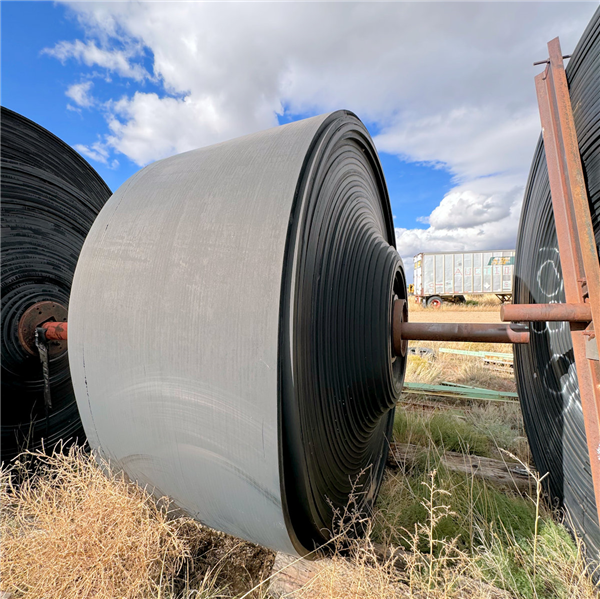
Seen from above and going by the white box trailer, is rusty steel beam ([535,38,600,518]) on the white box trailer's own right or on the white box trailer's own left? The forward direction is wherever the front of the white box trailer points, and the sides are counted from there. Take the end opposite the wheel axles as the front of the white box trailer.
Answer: on the white box trailer's own right

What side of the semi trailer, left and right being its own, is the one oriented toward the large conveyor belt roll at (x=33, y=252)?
right

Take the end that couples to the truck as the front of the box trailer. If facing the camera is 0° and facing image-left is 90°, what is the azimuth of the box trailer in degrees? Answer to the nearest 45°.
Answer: approximately 270°

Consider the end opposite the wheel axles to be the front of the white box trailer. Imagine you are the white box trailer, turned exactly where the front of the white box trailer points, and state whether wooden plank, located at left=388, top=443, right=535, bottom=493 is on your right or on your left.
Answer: on your right

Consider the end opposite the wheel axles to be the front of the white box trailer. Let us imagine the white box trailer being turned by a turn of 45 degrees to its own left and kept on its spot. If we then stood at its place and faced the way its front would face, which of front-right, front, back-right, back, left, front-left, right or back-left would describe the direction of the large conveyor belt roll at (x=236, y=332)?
back-right

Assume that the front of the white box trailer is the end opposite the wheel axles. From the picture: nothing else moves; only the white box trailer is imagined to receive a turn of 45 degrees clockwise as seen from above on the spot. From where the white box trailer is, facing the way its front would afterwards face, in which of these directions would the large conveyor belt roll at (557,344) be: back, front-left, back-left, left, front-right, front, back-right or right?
front-right
